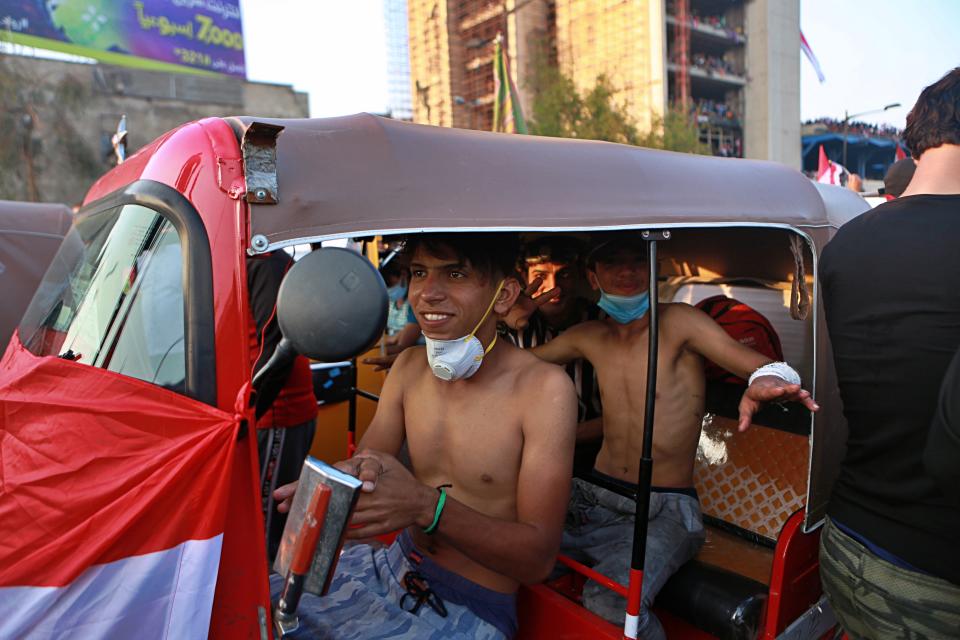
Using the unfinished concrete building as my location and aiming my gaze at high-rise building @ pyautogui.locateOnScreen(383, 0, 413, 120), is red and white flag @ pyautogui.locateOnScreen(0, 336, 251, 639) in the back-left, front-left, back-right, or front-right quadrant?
back-left

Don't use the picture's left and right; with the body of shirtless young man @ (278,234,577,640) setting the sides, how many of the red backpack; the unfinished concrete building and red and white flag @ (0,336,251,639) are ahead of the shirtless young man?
1

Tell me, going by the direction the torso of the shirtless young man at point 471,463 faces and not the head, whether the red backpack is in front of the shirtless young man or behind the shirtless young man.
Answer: behind

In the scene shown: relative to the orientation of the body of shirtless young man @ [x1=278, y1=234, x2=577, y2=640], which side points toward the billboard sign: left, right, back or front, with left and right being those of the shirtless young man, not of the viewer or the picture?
right

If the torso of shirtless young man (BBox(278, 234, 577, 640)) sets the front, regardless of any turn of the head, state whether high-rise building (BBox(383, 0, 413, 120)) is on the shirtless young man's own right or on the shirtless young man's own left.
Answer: on the shirtless young man's own right

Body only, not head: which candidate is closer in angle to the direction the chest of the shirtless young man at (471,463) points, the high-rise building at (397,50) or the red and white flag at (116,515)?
the red and white flag

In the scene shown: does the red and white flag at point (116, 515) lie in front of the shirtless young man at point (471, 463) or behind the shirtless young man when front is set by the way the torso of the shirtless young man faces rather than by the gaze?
in front

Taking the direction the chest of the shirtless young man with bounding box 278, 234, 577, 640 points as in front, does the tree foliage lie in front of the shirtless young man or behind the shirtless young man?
behind

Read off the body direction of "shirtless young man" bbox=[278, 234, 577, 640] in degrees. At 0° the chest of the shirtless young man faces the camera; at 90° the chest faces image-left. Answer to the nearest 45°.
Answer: approximately 45°

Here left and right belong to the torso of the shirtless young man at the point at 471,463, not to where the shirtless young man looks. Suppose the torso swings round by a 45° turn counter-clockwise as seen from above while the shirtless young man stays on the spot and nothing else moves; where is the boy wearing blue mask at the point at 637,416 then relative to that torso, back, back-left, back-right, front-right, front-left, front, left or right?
back-left

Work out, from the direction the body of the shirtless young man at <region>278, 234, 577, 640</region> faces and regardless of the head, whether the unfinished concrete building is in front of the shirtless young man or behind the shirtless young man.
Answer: behind
